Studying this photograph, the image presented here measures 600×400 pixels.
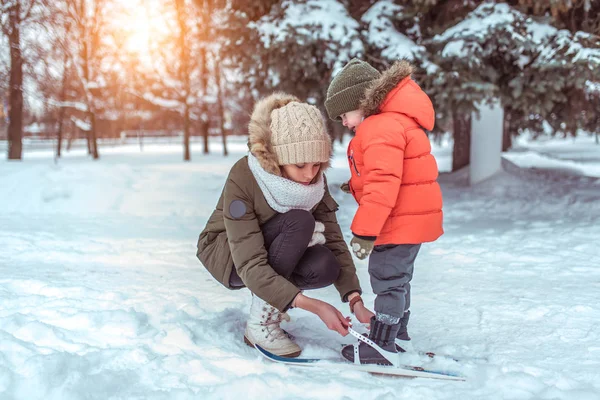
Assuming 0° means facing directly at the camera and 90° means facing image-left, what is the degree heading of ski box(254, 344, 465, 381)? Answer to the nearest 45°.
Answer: approximately 90°

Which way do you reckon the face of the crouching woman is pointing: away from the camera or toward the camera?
toward the camera

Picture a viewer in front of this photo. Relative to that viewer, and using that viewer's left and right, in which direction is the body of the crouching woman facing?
facing the viewer and to the right of the viewer

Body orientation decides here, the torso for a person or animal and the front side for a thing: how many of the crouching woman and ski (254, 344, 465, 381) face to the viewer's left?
1

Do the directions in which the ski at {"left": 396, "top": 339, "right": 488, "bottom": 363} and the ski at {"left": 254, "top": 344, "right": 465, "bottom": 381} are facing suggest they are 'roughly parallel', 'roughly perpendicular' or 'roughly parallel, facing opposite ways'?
roughly parallel

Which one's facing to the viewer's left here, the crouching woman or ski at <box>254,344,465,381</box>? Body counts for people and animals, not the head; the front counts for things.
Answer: the ski

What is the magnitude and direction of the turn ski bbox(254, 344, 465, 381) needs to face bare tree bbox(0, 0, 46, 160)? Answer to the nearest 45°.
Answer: approximately 45° to its right

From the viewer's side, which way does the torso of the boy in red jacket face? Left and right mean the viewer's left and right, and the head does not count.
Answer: facing to the left of the viewer

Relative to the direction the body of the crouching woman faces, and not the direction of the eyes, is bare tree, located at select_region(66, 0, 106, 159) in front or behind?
behind

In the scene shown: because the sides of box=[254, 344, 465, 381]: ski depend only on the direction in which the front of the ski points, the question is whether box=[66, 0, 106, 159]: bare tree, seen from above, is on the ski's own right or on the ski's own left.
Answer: on the ski's own right

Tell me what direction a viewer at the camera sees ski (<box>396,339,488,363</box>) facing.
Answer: facing to the left of the viewer

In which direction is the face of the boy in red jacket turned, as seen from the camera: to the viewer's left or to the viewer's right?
to the viewer's left
